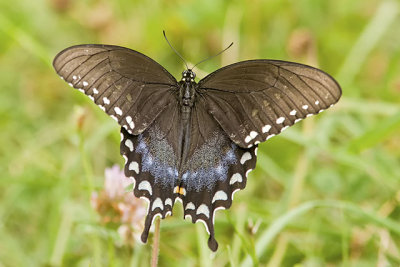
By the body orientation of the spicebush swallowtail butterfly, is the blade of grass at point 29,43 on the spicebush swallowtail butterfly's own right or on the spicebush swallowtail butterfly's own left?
on the spicebush swallowtail butterfly's own left

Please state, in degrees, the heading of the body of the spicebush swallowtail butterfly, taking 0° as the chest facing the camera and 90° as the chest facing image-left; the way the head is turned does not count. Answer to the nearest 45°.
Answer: approximately 180°
